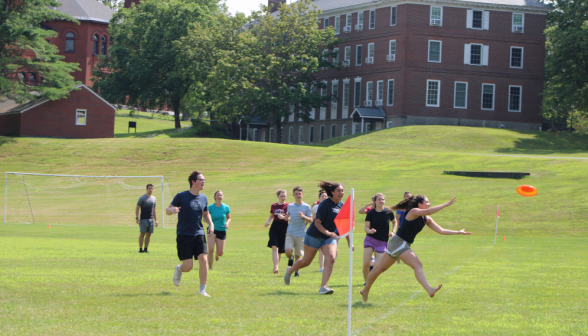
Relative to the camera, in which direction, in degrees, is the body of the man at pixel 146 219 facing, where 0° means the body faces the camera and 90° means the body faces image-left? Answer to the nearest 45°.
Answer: approximately 315°

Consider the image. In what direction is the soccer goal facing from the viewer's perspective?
toward the camera

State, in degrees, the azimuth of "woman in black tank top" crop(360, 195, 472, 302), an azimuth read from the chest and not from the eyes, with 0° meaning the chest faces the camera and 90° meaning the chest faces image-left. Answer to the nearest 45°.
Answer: approximately 270°

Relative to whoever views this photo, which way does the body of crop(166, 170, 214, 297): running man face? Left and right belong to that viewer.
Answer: facing the viewer and to the right of the viewer

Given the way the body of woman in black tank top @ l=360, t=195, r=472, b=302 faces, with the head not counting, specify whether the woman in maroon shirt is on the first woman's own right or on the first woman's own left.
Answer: on the first woman's own left

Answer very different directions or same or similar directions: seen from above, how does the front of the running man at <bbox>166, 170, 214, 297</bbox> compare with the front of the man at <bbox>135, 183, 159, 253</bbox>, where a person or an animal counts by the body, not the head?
same or similar directions

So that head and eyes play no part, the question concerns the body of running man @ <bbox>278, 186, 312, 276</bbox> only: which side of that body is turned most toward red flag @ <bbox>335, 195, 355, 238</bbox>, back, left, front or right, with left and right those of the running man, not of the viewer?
front

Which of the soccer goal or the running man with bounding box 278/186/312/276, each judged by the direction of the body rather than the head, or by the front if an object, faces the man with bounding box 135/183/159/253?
the soccer goal

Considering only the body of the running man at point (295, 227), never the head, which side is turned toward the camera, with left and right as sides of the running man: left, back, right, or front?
front

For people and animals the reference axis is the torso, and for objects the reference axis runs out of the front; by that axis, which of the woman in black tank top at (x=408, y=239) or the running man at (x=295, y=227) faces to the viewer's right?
the woman in black tank top

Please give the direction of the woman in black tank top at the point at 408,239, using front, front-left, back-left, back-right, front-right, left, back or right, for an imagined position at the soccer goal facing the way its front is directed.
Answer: front

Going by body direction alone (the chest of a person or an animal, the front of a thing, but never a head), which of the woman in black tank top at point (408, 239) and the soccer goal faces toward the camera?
the soccer goal
